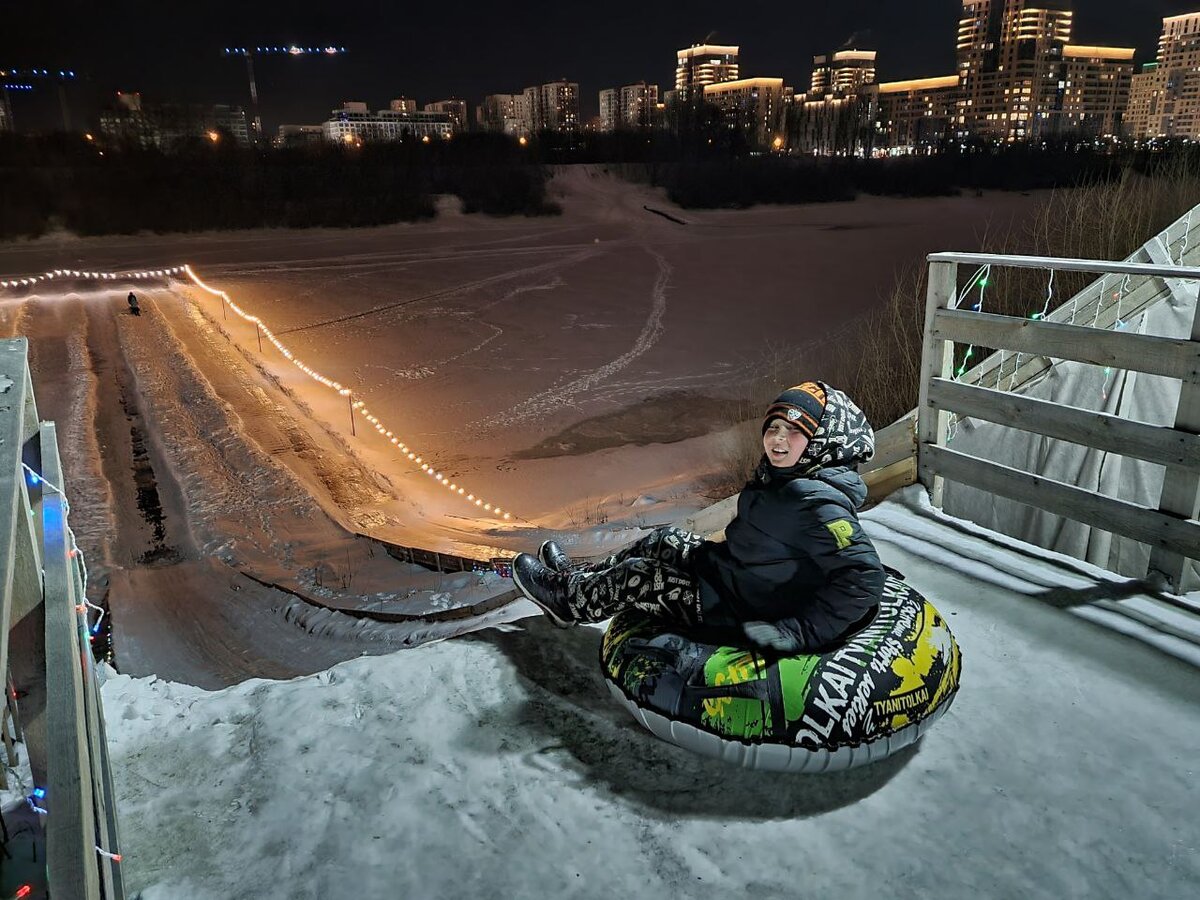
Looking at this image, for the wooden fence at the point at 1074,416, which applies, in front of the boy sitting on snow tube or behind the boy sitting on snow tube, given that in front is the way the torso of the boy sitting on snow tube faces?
behind

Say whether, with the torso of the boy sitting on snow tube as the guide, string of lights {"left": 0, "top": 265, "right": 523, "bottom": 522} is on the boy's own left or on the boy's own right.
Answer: on the boy's own right

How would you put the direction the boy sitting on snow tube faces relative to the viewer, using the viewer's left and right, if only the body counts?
facing to the left of the viewer

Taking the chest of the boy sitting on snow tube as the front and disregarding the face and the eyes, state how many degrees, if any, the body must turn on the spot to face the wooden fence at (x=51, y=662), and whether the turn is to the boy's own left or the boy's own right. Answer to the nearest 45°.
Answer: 0° — they already face it
